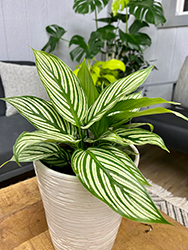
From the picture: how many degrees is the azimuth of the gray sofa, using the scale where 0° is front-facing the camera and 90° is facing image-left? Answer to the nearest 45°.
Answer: approximately 315°

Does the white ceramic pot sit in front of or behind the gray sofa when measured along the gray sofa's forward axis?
in front

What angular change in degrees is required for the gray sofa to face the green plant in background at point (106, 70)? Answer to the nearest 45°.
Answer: approximately 45° to its left
